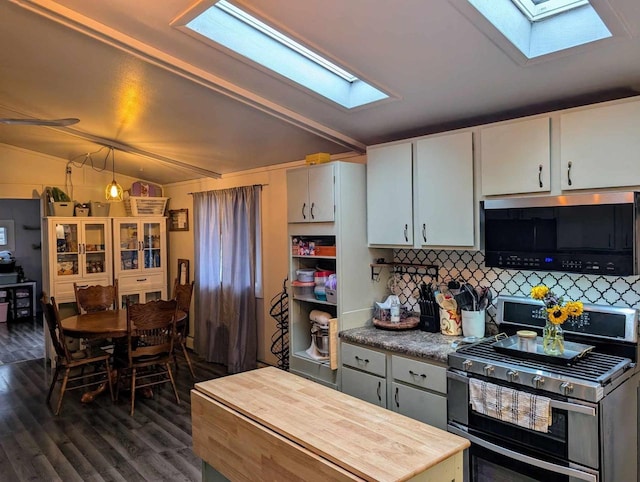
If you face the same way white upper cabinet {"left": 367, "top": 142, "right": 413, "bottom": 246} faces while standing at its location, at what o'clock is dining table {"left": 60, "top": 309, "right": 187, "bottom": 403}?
The dining table is roughly at 2 o'clock from the white upper cabinet.

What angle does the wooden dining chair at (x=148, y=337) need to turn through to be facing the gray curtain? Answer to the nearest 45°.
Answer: approximately 90° to its right

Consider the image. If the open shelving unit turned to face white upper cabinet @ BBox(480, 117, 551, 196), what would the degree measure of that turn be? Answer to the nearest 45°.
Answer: approximately 90° to its left

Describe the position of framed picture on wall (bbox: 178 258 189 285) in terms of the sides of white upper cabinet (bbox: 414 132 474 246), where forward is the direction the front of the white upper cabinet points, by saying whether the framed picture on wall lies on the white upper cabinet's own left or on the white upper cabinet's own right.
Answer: on the white upper cabinet's own right

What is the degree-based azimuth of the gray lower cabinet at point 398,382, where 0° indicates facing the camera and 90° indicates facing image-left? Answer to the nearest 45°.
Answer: approximately 45°

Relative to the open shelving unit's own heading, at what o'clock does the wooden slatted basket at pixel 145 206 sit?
The wooden slatted basket is roughly at 3 o'clock from the open shelving unit.

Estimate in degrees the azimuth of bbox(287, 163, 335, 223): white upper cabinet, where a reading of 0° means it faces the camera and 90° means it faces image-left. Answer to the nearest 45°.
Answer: approximately 45°
